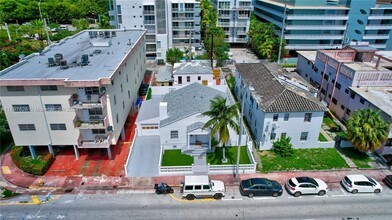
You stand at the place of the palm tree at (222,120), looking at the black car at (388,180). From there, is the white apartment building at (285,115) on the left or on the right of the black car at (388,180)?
left

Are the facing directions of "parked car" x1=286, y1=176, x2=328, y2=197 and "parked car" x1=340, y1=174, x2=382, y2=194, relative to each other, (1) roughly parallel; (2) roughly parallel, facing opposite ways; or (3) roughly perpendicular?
roughly parallel

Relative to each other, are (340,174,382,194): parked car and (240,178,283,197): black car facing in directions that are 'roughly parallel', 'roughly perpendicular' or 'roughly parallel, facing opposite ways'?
roughly parallel

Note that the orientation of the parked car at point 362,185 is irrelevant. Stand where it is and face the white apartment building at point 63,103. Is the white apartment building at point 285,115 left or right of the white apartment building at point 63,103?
right

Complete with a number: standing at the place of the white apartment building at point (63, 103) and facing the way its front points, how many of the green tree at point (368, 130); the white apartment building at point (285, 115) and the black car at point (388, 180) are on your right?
0

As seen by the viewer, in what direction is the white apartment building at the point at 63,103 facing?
toward the camera

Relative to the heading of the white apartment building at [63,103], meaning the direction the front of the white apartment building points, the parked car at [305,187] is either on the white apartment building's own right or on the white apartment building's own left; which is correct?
on the white apartment building's own left

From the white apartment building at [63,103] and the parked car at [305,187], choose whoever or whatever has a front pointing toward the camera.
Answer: the white apartment building

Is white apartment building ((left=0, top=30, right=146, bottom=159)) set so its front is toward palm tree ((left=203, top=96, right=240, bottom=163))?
no
